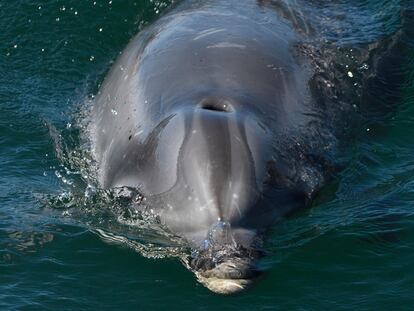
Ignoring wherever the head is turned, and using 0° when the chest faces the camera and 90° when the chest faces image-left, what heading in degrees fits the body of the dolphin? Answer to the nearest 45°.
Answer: approximately 0°
